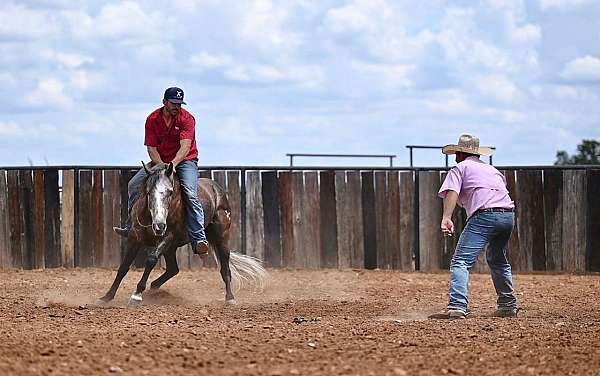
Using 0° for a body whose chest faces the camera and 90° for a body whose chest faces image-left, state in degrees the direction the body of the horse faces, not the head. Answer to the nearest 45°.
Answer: approximately 45°

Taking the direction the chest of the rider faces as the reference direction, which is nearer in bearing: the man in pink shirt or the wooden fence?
the man in pink shirt

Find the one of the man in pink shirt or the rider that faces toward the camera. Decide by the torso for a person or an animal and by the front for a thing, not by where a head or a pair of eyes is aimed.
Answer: the rider

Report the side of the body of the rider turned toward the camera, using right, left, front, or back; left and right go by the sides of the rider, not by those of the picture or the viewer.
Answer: front

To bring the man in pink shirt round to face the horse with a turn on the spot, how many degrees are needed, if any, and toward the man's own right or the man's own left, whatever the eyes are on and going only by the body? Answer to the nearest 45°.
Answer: approximately 45° to the man's own left

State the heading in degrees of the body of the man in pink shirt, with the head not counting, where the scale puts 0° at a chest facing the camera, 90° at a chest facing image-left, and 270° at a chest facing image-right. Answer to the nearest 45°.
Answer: approximately 135°

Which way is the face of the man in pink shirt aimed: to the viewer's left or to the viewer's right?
to the viewer's left

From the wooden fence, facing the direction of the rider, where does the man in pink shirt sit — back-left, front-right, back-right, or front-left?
front-left

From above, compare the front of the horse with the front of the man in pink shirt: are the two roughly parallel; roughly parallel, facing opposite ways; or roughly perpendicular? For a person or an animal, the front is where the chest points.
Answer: roughly perpendicular

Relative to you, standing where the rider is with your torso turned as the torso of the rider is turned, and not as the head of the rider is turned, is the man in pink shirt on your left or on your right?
on your left

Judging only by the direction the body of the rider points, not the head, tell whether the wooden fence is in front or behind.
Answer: behind

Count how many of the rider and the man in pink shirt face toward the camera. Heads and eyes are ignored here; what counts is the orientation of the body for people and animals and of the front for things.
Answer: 1

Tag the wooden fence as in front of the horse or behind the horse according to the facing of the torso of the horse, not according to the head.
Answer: behind
